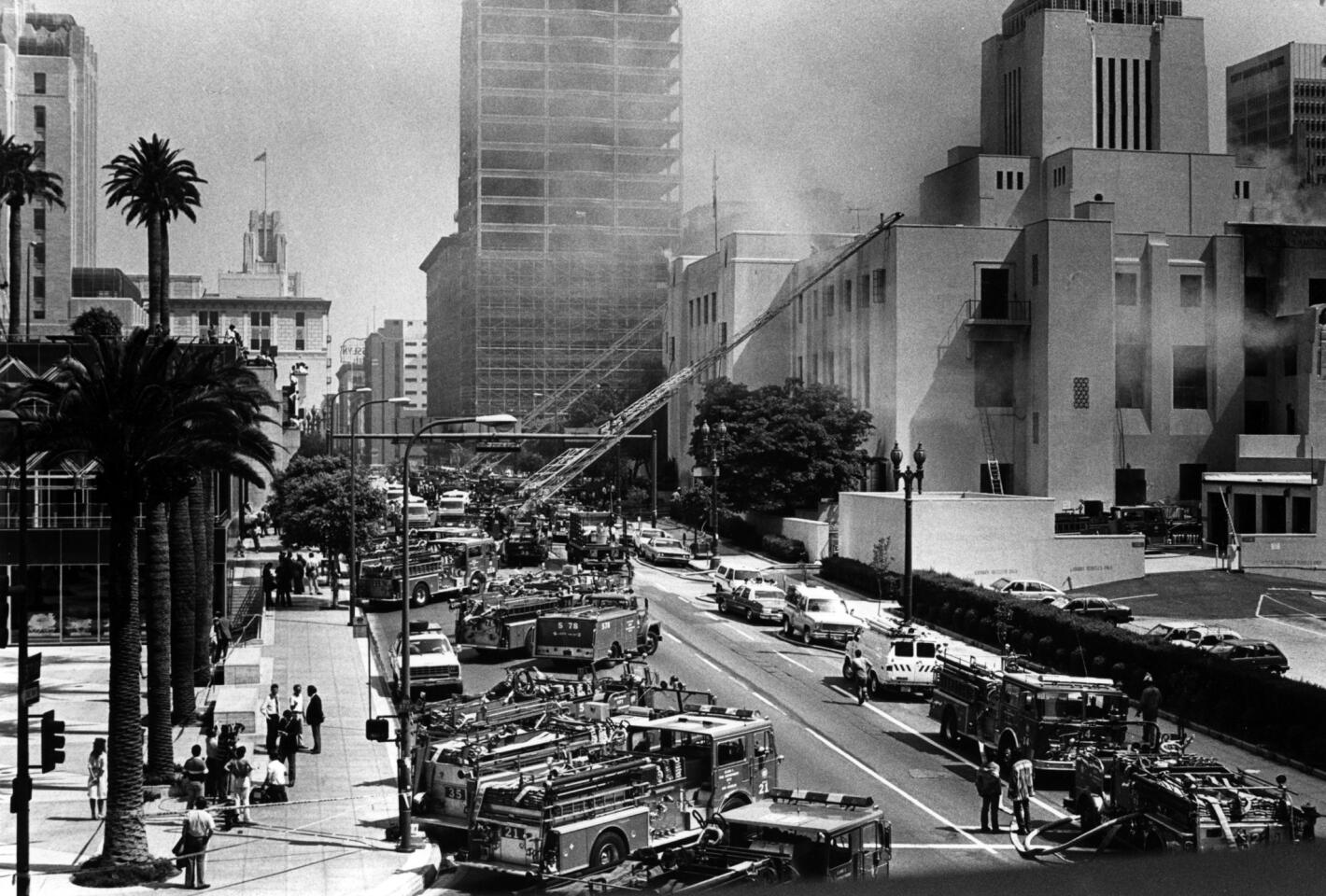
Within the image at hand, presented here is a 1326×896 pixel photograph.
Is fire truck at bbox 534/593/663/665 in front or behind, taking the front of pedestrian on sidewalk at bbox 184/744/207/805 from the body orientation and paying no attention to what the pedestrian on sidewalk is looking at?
in front

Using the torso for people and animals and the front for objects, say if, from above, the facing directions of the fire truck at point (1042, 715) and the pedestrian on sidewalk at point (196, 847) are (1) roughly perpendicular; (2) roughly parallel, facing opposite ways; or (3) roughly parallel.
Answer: roughly parallel, facing opposite ways

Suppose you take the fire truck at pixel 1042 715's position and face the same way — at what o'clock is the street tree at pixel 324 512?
The street tree is roughly at 6 o'clock from the fire truck.

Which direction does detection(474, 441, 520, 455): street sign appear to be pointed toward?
toward the camera

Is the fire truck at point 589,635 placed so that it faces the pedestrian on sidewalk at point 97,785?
no

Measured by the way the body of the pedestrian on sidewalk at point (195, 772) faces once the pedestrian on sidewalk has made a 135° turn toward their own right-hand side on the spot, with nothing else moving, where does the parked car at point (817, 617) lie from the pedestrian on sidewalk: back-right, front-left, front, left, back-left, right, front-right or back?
left

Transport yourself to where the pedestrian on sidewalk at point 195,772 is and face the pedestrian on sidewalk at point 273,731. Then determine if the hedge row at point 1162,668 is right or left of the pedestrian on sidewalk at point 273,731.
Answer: right

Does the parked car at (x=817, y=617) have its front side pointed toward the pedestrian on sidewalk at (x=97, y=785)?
no

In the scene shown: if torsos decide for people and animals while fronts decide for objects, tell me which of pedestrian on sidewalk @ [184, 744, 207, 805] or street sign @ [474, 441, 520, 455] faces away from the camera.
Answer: the pedestrian on sidewalk

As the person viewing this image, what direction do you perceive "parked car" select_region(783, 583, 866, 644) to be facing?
facing the viewer and to the right of the viewer

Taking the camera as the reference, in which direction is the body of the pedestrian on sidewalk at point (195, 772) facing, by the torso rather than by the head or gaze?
away from the camera

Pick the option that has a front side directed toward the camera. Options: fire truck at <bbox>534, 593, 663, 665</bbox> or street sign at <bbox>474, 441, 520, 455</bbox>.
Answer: the street sign

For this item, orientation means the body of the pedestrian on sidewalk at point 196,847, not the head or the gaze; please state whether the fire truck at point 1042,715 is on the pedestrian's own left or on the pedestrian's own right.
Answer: on the pedestrian's own right

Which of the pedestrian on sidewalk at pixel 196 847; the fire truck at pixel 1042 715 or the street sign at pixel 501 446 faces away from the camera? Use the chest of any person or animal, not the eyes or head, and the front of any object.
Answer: the pedestrian on sidewalk

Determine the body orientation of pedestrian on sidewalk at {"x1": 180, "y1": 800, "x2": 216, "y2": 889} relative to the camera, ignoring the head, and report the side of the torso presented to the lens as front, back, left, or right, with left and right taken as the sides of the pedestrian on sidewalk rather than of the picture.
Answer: back

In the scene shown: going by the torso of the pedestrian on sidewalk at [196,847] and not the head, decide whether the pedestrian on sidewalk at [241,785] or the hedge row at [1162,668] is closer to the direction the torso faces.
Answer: the pedestrian on sidewalk
